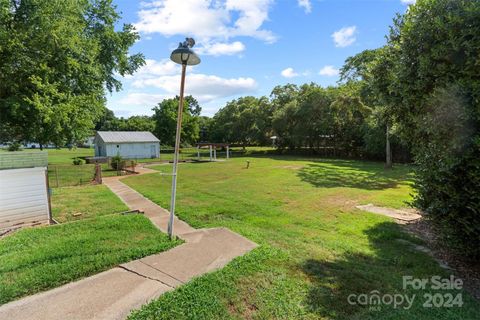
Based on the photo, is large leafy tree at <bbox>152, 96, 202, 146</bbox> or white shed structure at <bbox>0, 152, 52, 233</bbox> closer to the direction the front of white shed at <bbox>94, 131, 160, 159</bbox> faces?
the white shed structure

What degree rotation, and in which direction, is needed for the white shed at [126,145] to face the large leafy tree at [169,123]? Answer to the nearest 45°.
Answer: approximately 135° to its left

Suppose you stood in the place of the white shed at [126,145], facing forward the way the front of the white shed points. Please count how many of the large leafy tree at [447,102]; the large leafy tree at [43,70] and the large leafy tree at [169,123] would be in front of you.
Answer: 2

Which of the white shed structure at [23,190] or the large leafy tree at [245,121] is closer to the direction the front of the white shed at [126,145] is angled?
the white shed structure

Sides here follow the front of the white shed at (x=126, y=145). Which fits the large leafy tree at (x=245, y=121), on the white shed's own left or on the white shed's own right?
on the white shed's own left

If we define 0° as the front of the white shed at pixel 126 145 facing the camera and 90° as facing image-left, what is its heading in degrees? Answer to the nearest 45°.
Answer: approximately 0°
